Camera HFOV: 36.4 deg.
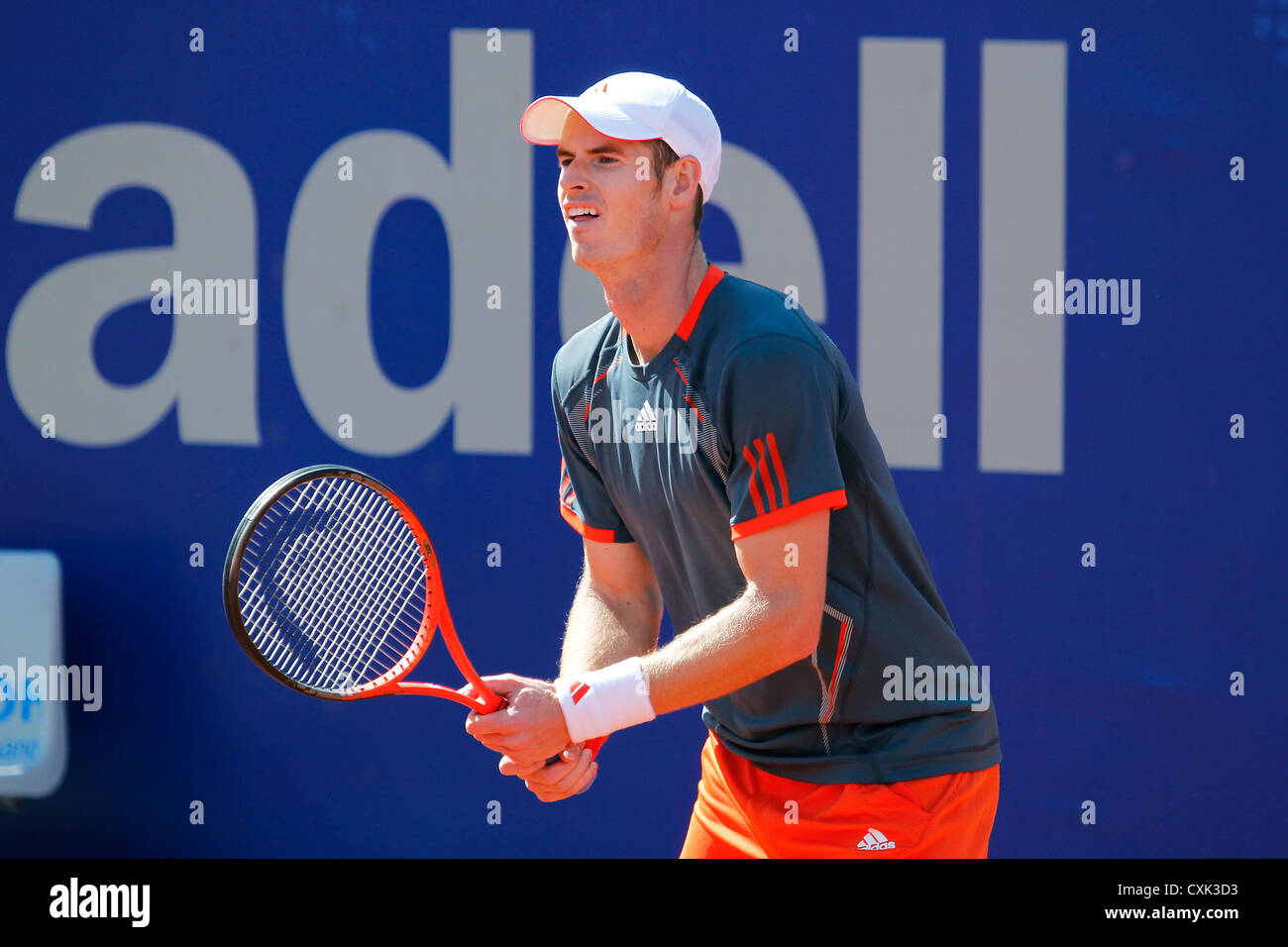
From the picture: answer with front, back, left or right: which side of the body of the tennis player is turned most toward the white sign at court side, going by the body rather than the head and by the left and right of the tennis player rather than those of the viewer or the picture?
right

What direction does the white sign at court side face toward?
toward the camera

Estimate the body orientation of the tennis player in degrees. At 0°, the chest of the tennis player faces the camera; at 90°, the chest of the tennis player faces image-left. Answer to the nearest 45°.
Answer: approximately 45°

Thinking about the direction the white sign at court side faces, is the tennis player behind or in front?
in front

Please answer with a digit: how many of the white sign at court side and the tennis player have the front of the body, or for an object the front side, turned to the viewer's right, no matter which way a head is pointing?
0

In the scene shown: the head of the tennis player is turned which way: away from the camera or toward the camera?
toward the camera
